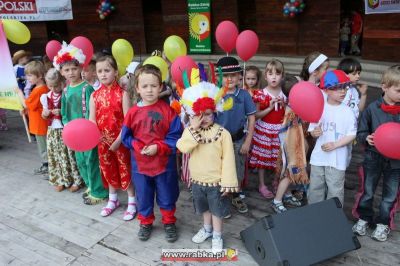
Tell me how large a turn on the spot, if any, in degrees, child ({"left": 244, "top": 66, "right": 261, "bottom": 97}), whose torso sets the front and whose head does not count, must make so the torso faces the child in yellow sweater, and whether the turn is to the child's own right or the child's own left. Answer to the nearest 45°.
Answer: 0° — they already face them

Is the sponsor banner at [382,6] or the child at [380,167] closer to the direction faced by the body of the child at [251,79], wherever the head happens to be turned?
the child

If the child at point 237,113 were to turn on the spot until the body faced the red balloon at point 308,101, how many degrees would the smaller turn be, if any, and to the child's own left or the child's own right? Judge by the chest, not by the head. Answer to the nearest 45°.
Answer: approximately 45° to the child's own left

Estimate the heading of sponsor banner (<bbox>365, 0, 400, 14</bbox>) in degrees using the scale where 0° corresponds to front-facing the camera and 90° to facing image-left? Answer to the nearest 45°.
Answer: approximately 0°
